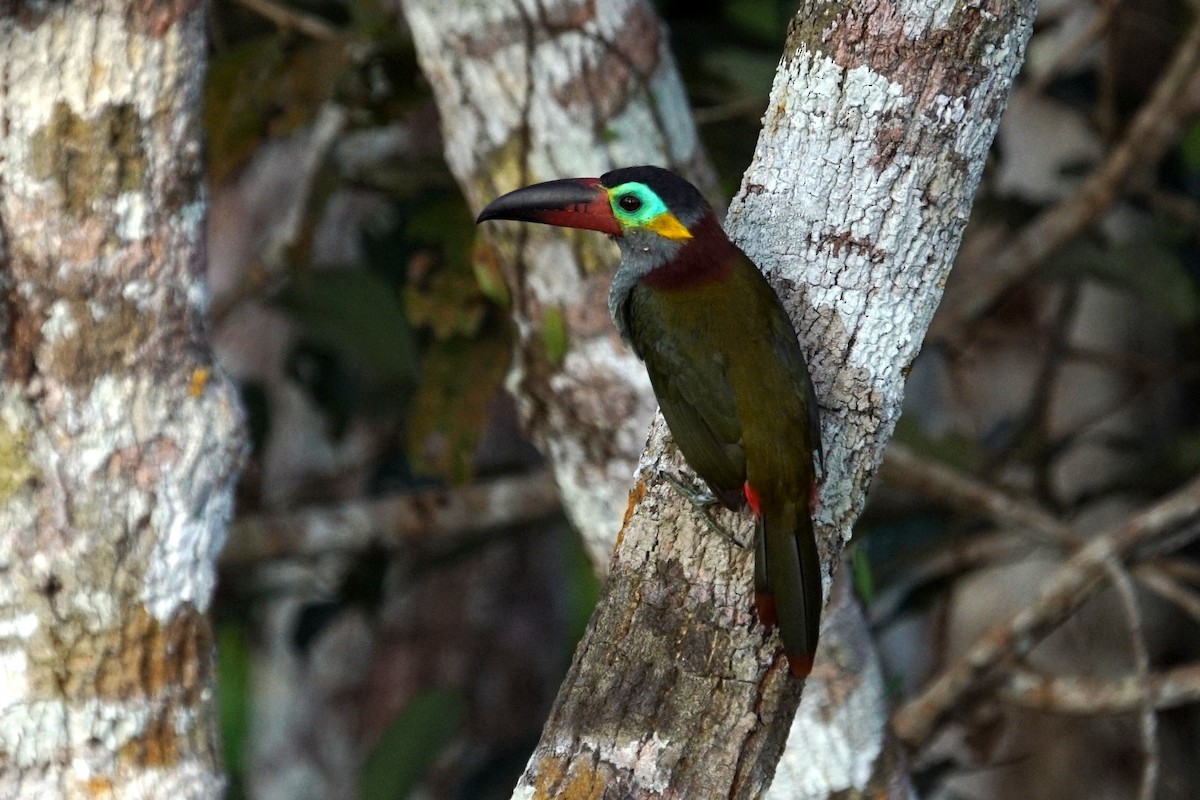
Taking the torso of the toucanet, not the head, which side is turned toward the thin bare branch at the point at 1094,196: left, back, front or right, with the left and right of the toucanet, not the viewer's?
right

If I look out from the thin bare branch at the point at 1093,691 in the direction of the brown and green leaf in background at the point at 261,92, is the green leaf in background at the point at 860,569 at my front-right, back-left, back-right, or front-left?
front-left

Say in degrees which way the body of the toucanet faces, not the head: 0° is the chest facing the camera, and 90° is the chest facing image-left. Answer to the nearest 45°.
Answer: approximately 135°

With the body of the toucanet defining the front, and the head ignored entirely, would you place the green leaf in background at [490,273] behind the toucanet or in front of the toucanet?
in front

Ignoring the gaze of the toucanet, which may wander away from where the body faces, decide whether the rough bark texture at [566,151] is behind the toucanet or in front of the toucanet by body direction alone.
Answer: in front

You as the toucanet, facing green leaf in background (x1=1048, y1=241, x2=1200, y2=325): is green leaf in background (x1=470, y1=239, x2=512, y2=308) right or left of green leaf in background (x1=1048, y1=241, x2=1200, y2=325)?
left

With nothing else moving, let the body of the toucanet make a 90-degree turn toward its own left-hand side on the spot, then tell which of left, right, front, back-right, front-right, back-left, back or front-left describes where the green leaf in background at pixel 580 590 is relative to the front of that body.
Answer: back-right

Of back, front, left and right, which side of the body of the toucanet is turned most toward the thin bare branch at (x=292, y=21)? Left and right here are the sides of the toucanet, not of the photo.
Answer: front

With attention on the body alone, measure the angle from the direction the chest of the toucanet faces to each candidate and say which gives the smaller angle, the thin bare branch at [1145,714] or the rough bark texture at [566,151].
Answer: the rough bark texture

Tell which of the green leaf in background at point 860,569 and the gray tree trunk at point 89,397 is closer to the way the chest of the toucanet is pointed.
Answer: the gray tree trunk
